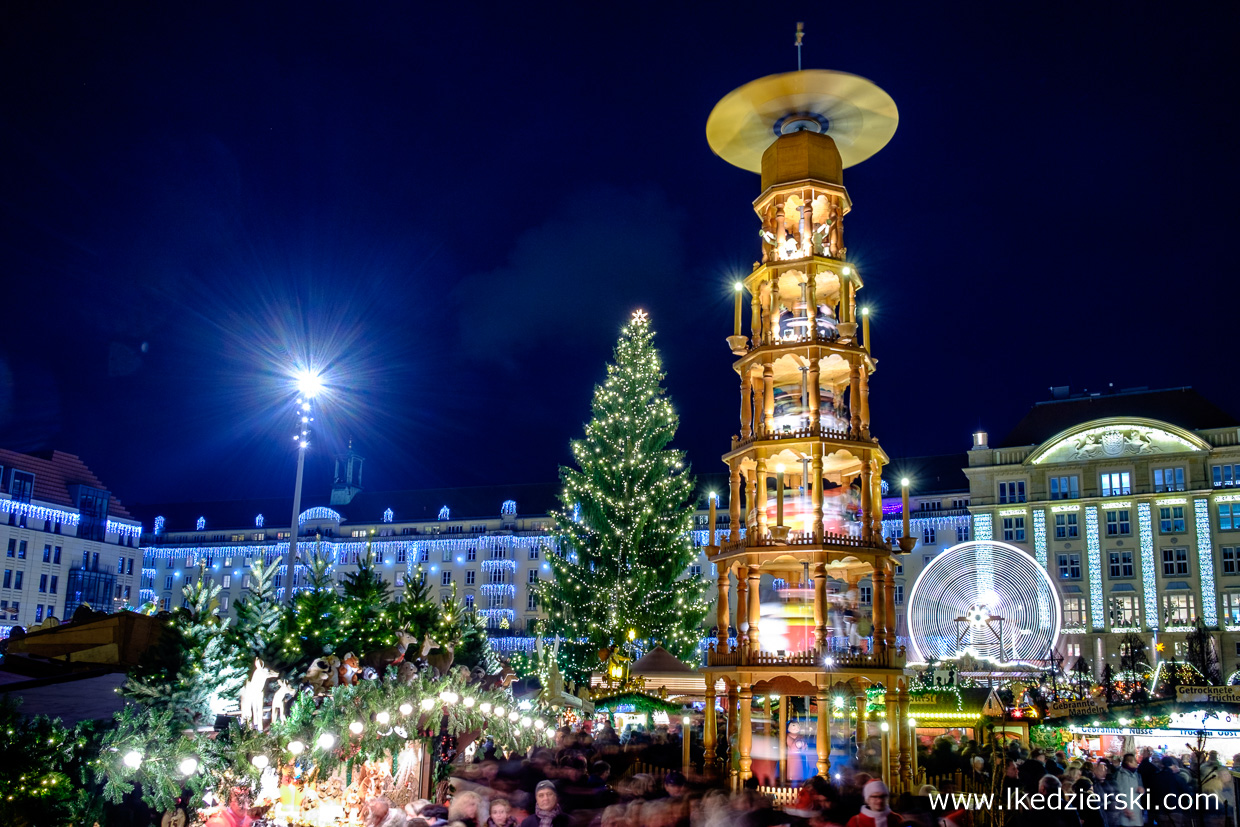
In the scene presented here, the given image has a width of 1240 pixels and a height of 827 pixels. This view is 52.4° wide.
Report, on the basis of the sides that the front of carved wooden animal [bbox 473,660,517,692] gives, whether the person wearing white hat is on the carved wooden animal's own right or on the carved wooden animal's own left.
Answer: on the carved wooden animal's own right

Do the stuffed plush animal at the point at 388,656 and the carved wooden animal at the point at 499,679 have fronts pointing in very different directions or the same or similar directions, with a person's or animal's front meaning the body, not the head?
same or similar directions
